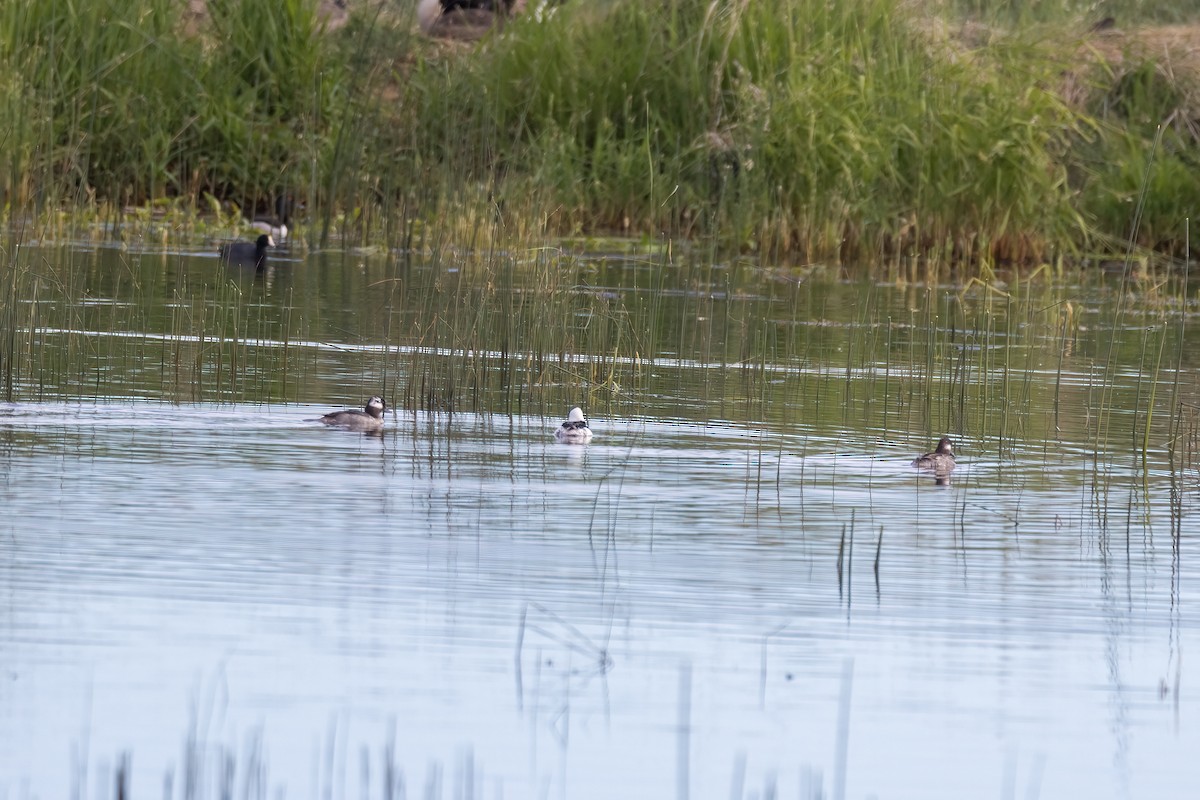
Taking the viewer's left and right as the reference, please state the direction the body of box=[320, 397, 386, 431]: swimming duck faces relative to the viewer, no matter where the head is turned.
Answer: facing to the right of the viewer

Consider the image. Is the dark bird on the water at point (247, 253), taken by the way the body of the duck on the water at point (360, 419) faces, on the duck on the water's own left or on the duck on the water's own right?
on the duck on the water's own left

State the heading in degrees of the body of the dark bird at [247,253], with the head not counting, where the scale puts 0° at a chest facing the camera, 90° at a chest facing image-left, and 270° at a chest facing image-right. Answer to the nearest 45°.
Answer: approximately 270°

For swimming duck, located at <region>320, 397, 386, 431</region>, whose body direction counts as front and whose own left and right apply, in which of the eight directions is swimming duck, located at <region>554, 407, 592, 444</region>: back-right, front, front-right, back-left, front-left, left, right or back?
front
